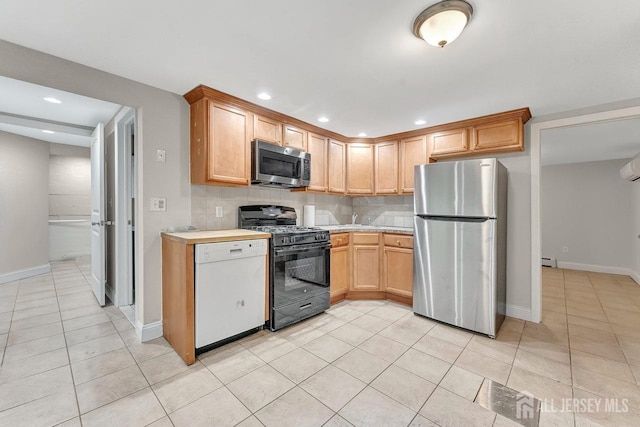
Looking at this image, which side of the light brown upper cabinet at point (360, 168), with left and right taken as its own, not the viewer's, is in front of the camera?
front

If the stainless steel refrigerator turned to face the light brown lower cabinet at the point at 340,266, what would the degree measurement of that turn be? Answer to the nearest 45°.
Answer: approximately 45° to its right

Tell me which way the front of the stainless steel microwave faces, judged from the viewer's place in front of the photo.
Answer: facing the viewer and to the right of the viewer

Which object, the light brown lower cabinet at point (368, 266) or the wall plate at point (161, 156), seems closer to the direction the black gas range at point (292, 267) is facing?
the light brown lower cabinet

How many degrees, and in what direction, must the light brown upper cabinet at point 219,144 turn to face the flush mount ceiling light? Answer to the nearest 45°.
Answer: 0° — it already faces it

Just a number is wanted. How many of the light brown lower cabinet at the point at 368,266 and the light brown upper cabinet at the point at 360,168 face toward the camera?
2

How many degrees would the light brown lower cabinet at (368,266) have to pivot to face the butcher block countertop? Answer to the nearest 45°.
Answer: approximately 45° to its right

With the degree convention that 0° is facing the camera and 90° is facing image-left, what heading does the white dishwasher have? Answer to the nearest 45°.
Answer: approximately 315°

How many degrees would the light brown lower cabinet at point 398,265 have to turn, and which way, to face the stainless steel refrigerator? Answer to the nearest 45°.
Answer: approximately 90° to its left

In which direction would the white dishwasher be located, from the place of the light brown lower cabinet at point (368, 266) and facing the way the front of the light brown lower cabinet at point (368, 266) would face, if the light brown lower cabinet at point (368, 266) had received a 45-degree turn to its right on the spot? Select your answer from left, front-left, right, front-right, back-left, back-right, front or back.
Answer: front

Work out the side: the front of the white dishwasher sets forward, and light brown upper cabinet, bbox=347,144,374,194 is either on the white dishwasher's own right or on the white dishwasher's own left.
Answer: on the white dishwasher's own left
